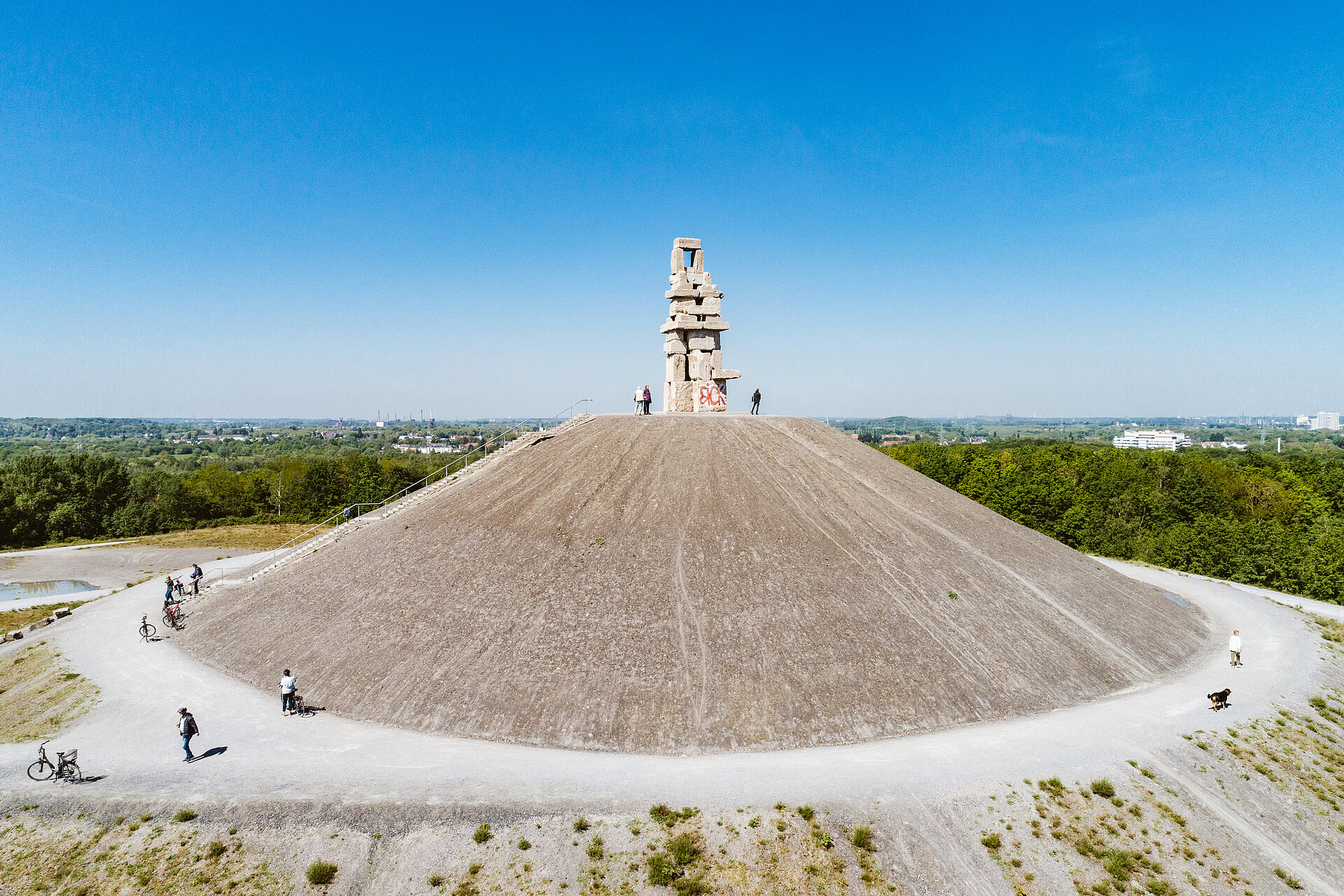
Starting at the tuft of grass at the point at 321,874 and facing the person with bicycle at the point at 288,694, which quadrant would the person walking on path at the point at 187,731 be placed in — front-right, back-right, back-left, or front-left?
front-left

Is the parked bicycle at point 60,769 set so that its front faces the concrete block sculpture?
no
